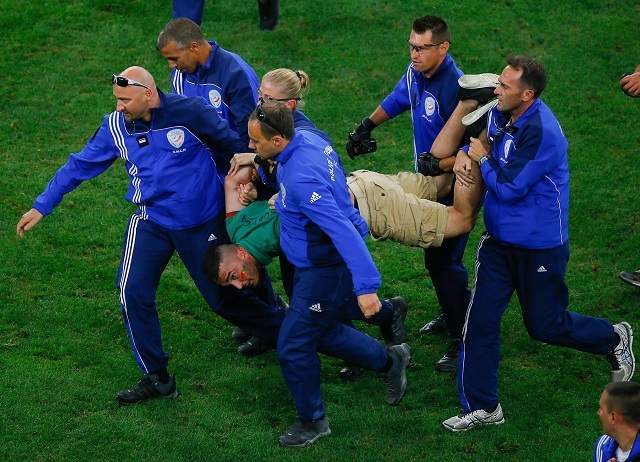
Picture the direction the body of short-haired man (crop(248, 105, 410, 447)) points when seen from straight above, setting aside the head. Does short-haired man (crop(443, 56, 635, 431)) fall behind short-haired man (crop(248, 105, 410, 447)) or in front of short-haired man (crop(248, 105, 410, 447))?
behind

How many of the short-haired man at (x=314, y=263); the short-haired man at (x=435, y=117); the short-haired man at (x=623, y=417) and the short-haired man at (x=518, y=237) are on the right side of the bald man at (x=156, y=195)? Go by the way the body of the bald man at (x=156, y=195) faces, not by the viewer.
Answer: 0

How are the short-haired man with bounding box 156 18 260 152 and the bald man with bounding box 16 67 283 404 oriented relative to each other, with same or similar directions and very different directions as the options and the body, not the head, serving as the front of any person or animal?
same or similar directions

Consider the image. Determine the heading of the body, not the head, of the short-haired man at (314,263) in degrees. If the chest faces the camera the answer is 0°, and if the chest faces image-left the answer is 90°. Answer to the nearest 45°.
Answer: approximately 90°

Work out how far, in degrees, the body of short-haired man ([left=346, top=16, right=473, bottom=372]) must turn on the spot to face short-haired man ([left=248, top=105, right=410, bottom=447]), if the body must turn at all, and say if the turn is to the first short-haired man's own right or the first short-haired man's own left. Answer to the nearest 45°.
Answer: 0° — they already face them

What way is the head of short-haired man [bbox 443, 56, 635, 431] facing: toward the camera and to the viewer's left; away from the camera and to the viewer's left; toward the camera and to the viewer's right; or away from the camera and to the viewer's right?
toward the camera and to the viewer's left

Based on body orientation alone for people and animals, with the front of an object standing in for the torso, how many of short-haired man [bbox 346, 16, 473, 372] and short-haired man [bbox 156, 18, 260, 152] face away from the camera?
0

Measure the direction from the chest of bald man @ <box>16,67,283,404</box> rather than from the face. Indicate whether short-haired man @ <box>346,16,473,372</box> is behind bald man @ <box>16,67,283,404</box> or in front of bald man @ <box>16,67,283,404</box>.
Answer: behind

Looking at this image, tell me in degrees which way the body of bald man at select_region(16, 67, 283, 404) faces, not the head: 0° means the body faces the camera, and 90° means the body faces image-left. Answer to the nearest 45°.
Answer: approximately 45°

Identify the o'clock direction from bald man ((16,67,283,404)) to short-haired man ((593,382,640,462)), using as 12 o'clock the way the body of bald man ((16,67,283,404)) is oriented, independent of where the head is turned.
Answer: short-haired man ((593,382,640,462)) is roughly at 9 o'clock from bald man ((16,67,283,404)).

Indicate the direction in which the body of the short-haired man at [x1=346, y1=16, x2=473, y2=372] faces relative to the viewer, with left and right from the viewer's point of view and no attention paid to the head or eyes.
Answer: facing the viewer and to the left of the viewer

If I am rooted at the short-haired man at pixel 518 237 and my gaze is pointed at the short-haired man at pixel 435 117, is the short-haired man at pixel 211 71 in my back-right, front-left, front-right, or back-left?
front-left

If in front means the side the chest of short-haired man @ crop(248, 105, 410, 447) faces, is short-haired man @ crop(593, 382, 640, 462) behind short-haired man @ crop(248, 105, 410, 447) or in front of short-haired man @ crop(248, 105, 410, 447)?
behind

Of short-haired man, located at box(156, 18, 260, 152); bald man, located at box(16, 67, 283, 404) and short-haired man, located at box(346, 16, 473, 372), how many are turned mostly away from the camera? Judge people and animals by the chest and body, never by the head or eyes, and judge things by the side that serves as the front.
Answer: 0

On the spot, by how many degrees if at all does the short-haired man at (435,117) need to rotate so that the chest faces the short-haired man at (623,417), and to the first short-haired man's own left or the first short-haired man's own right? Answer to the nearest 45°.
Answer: approximately 45° to the first short-haired man's own left

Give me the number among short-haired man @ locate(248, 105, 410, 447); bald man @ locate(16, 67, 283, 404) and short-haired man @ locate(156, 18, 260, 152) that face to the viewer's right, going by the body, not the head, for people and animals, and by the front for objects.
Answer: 0

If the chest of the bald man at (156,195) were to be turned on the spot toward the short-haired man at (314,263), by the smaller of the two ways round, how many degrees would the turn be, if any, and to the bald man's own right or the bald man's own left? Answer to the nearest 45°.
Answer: approximately 90° to the bald man's own left

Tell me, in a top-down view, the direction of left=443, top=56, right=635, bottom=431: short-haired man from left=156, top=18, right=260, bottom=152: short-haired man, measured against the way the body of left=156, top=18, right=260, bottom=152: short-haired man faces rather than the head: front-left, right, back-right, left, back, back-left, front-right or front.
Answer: left
